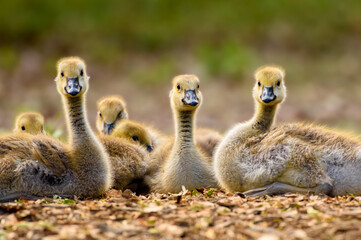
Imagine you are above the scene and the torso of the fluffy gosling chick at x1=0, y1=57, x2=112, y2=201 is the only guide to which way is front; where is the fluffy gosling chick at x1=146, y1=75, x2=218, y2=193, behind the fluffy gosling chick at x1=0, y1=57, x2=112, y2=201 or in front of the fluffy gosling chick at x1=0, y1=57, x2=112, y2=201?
in front

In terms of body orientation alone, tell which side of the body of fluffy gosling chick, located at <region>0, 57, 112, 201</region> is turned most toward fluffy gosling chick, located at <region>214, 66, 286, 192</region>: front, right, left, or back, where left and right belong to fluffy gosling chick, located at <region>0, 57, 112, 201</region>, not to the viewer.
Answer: front

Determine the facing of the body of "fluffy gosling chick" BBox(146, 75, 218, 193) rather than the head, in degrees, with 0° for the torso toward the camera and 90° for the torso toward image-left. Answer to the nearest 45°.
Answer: approximately 0°

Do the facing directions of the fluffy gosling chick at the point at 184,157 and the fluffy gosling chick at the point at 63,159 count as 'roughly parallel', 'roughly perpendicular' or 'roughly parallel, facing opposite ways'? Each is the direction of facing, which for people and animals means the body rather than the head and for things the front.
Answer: roughly perpendicular

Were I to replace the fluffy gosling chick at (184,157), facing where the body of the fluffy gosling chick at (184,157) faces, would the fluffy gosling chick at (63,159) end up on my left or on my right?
on my right

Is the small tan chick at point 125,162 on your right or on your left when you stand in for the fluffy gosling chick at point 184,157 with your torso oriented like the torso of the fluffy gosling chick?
on your right

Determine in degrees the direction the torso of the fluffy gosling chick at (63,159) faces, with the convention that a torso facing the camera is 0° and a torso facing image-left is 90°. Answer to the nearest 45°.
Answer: approximately 270°

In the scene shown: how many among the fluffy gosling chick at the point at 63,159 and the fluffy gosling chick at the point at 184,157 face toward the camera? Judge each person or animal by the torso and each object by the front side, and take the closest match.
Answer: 1

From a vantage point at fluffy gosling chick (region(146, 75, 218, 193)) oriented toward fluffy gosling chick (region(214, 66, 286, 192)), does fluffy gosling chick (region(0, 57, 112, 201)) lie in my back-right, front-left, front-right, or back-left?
back-right
